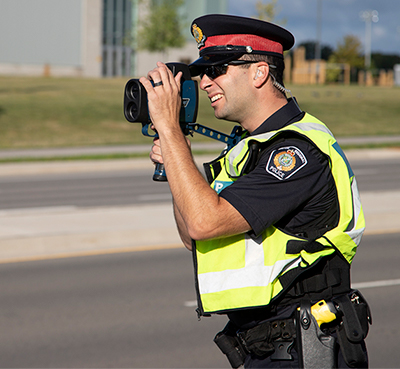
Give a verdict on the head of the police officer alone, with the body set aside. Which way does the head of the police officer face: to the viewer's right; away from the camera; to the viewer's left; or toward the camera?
to the viewer's left

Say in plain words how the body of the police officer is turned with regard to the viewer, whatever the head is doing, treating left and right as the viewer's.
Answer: facing to the left of the viewer

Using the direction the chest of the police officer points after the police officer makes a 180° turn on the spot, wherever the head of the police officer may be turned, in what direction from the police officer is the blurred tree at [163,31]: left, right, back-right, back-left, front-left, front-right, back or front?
left
